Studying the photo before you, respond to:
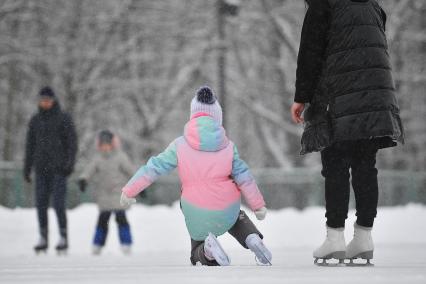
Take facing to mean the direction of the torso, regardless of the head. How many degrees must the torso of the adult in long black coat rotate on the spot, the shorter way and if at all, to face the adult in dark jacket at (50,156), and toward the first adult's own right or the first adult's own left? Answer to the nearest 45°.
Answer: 0° — they already face them

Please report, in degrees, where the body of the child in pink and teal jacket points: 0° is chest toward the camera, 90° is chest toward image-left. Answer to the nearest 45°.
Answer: approximately 180°

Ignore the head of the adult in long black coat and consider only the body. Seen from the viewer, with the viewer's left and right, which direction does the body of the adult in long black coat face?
facing away from the viewer and to the left of the viewer

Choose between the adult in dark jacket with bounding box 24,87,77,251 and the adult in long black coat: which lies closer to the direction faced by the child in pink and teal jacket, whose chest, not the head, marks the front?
the adult in dark jacket

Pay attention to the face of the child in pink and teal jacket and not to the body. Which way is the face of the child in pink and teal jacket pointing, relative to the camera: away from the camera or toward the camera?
away from the camera

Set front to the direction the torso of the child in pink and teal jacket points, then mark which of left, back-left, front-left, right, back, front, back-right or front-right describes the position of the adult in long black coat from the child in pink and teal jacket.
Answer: back-right

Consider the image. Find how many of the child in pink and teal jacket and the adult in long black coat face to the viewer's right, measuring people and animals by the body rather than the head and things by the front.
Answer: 0
